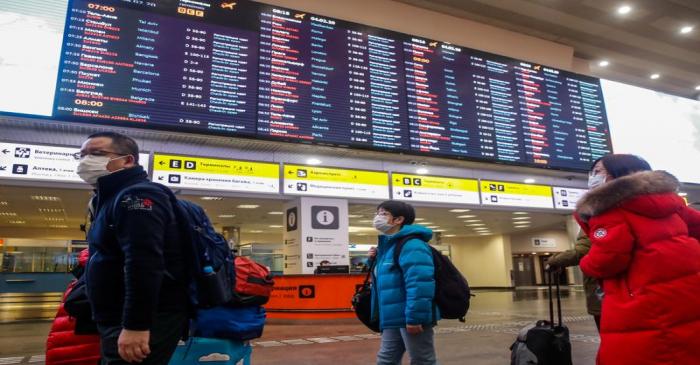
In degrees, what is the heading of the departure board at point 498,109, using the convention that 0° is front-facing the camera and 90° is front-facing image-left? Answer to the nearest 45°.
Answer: approximately 315°

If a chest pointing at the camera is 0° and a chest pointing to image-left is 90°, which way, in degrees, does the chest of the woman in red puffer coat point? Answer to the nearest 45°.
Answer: approximately 135°

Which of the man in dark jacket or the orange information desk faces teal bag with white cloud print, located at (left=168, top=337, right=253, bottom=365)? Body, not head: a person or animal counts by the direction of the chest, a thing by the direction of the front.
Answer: the orange information desk

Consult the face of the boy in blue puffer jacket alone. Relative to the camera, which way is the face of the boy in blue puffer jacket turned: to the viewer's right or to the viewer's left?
to the viewer's left

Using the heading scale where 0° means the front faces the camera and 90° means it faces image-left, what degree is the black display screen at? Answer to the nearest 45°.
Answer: approximately 315°

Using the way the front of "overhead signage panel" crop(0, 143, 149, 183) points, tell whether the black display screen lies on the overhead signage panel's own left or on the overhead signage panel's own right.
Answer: on the overhead signage panel's own left

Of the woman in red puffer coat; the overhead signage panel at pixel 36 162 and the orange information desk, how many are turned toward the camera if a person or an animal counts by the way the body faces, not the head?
2
